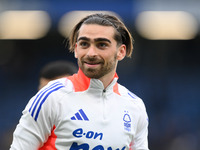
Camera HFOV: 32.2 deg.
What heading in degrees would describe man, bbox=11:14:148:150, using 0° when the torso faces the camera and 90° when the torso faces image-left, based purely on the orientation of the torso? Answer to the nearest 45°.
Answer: approximately 315°

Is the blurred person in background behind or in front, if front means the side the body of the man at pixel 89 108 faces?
behind
